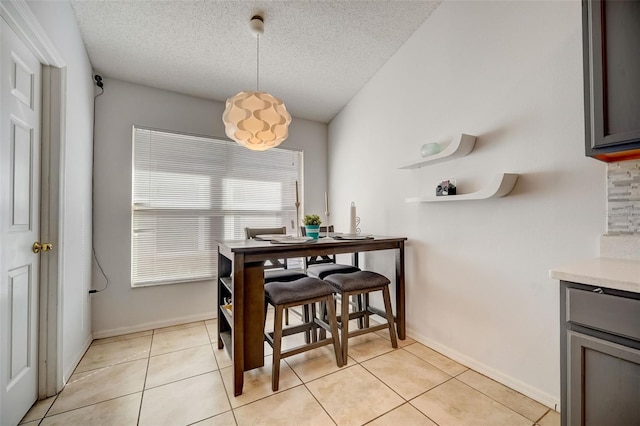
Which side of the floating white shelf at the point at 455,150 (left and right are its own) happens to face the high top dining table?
front

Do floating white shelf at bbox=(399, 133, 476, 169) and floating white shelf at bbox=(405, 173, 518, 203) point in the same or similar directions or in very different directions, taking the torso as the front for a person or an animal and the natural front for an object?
same or similar directions

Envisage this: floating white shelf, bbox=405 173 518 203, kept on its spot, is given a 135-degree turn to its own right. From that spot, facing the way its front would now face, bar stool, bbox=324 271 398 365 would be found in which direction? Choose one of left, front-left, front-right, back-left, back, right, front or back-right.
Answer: left

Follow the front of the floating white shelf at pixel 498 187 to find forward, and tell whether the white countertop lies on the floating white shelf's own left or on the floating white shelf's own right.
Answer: on the floating white shelf's own left

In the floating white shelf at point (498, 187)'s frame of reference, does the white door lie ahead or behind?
ahead

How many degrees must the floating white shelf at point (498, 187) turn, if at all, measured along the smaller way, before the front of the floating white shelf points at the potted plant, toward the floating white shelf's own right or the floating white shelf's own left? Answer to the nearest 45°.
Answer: approximately 45° to the floating white shelf's own right

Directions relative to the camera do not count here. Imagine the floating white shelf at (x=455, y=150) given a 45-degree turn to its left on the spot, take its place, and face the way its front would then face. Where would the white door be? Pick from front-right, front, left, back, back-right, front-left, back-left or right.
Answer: front-right

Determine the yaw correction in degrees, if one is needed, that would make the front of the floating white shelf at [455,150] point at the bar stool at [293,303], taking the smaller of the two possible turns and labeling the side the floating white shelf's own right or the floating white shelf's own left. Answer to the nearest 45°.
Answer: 0° — it already faces it

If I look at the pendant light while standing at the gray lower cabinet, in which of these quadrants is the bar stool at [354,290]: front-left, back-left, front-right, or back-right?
front-right

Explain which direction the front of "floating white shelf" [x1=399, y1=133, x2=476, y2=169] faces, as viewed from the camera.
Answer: facing the viewer and to the left of the viewer

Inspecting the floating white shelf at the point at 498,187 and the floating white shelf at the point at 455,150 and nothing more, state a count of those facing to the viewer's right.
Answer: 0

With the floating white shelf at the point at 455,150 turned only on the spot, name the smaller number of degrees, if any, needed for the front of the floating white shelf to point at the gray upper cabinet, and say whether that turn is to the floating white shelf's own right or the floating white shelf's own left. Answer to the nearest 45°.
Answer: approximately 90° to the floating white shelf's own left
